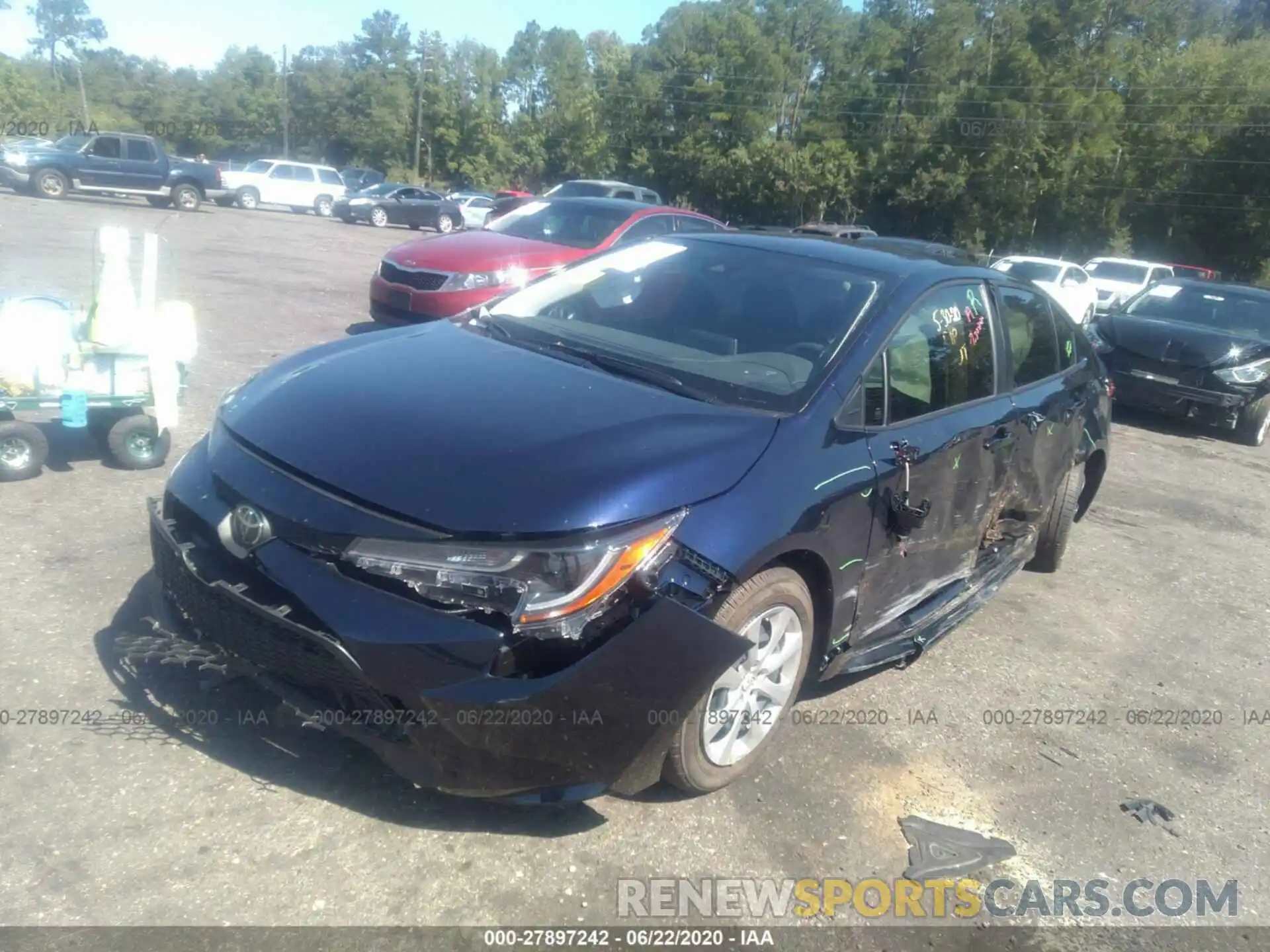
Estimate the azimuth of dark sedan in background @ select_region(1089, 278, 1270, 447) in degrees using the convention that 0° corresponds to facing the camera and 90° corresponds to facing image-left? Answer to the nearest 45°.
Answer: approximately 45°

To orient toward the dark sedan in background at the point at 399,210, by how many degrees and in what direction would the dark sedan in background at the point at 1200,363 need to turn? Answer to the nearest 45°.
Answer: approximately 90° to its right

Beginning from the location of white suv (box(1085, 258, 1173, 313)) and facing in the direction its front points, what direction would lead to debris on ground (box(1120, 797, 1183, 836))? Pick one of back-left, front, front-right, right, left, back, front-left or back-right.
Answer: front-left

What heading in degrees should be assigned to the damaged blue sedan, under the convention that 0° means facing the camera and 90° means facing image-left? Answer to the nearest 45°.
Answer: approximately 45°

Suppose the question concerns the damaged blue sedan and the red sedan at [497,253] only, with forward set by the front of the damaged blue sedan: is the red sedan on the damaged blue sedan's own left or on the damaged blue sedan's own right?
on the damaged blue sedan's own right

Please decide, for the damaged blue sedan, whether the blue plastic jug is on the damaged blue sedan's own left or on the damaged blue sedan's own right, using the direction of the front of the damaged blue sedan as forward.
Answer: on the damaged blue sedan's own right

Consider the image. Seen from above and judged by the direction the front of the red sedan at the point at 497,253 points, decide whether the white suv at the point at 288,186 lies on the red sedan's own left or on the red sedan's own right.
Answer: on the red sedan's own right

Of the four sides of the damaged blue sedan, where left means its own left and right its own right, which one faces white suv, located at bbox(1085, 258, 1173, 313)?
back

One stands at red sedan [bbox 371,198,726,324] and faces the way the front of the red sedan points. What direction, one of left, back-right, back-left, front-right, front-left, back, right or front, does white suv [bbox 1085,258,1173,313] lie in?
back

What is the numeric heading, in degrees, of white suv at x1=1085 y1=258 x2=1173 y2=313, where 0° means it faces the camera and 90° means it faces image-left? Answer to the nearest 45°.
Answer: approximately 45°
